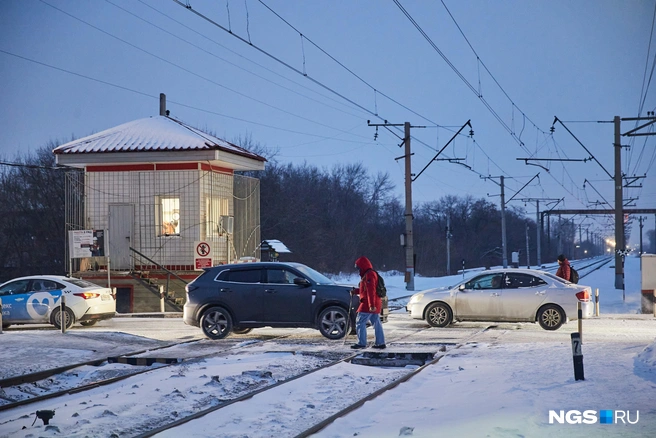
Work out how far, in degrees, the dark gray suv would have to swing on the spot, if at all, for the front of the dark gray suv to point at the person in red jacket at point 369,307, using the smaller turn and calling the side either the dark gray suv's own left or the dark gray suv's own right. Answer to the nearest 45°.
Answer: approximately 45° to the dark gray suv's own right

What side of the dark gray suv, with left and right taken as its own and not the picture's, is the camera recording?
right

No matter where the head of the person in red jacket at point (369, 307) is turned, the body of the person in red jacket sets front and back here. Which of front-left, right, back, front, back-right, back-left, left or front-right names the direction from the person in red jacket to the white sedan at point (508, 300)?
back-right

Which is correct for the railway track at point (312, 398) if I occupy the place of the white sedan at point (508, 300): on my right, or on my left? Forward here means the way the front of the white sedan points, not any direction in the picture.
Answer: on my left

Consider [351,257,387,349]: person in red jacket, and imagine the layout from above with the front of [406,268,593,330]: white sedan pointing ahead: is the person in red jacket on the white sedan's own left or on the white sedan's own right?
on the white sedan's own left

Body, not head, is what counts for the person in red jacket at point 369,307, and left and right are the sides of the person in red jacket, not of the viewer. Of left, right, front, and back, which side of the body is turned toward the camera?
left

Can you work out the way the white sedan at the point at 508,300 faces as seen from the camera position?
facing to the left of the viewer

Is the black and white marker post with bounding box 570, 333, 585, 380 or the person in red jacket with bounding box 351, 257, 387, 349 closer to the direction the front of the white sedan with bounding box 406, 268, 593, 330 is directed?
the person in red jacket

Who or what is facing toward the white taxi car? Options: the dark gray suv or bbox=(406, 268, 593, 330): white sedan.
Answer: the white sedan
